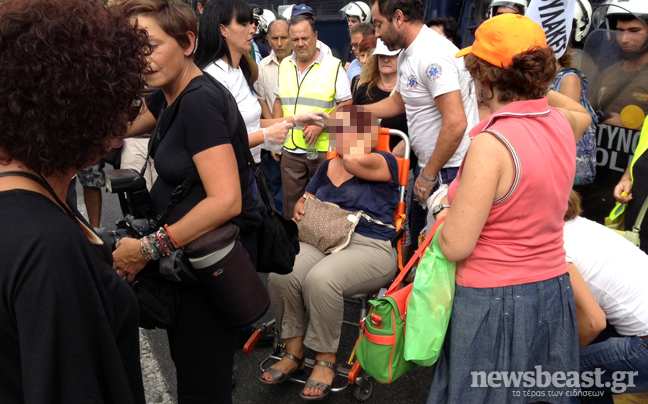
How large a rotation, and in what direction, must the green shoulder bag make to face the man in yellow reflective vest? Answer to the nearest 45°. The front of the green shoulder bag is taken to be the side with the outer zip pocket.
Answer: approximately 135° to its right

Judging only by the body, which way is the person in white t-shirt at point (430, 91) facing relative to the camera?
to the viewer's left

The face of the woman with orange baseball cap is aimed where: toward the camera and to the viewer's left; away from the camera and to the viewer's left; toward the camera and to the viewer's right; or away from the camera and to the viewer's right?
away from the camera and to the viewer's left

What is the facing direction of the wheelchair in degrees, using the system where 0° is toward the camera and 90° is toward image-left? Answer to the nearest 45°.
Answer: approximately 45°
